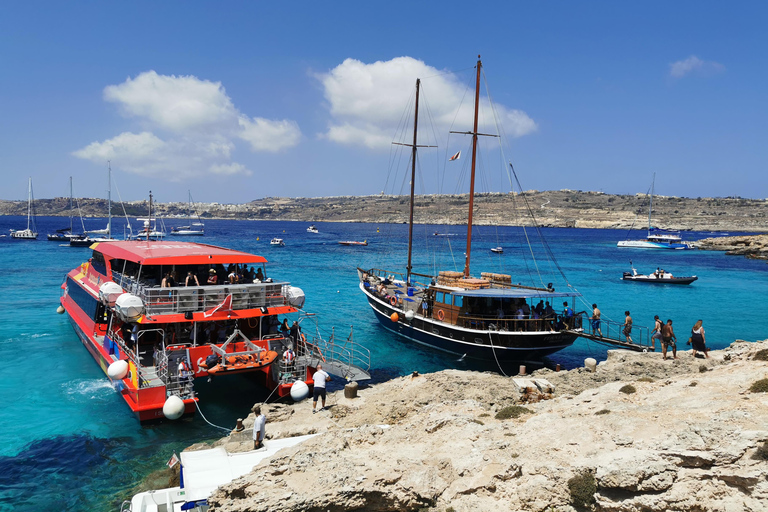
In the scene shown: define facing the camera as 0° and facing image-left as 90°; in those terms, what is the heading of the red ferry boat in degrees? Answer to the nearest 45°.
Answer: approximately 135°

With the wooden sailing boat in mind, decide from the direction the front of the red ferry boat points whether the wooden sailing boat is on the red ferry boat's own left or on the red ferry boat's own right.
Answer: on the red ferry boat's own right

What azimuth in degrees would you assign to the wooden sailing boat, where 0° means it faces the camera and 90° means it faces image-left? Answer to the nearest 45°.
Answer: approximately 135°

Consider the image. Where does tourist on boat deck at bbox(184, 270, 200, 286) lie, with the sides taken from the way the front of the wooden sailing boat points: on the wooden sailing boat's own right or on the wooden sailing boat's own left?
on the wooden sailing boat's own left

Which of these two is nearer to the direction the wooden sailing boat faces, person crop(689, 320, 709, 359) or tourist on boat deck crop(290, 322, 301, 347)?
the tourist on boat deck

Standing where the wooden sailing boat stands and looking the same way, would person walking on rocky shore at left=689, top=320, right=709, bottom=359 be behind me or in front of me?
behind

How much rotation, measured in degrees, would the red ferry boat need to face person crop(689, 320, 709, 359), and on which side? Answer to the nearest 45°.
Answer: approximately 135° to its right
